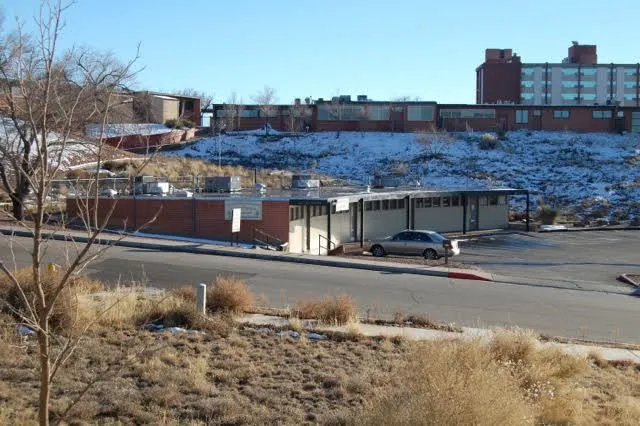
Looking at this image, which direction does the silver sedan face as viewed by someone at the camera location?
facing to the left of the viewer

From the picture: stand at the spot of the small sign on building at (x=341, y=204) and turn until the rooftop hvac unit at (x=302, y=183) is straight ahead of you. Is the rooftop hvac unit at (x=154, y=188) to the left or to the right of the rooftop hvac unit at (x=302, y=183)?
left

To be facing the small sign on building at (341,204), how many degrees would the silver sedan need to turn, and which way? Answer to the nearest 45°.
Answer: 0° — it already faces it

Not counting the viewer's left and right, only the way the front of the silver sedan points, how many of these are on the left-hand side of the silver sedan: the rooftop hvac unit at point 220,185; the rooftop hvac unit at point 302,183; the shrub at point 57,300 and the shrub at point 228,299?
2

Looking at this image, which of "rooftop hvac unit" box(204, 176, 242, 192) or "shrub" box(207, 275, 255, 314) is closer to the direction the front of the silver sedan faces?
the rooftop hvac unit

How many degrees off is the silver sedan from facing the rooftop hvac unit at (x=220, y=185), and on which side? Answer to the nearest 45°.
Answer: approximately 45° to its right

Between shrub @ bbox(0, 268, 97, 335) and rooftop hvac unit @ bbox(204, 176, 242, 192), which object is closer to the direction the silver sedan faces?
the rooftop hvac unit
